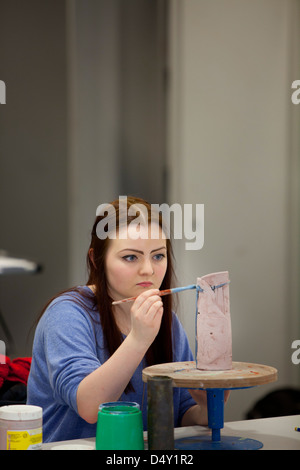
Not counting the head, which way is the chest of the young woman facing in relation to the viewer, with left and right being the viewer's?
facing the viewer and to the right of the viewer

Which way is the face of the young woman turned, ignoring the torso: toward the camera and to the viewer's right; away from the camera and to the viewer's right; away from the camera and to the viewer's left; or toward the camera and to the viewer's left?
toward the camera and to the viewer's right
